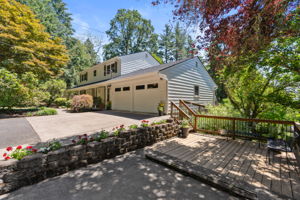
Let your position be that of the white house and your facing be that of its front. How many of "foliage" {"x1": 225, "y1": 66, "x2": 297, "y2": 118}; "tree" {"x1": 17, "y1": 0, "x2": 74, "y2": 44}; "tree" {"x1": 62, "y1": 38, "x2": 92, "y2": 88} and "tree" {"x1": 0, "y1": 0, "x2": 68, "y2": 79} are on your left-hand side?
1

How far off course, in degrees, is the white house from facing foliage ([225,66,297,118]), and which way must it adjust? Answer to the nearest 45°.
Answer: approximately 90° to its left

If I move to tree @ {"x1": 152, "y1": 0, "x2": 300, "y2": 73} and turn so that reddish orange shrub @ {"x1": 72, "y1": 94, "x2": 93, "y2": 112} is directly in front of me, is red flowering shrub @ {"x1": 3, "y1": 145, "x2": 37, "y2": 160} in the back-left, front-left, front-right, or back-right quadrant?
front-left

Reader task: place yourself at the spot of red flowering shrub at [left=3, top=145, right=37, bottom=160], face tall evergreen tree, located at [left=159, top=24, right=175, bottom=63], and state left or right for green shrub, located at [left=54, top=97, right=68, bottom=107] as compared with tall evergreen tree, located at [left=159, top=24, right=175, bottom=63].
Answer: left

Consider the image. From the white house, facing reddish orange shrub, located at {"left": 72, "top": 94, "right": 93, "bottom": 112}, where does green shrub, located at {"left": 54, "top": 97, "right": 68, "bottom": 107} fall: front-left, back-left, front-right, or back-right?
front-right

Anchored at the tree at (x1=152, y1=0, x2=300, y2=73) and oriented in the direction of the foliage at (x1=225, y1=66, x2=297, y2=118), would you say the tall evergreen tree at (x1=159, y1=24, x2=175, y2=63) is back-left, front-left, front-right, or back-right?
front-left

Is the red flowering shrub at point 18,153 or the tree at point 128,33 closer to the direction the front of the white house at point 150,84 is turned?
the red flowering shrub

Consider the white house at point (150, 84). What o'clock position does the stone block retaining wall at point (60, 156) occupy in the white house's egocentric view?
The stone block retaining wall is roughly at 11 o'clock from the white house.

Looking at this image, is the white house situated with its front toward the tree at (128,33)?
no

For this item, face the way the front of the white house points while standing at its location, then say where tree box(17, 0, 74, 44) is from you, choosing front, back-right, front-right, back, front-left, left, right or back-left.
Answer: right

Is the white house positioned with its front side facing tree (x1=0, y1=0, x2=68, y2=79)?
no

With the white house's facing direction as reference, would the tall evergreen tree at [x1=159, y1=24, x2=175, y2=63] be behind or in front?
behind

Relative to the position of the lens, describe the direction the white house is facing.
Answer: facing the viewer and to the left of the viewer

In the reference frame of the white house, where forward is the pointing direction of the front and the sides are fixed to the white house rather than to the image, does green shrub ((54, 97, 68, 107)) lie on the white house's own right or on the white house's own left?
on the white house's own right

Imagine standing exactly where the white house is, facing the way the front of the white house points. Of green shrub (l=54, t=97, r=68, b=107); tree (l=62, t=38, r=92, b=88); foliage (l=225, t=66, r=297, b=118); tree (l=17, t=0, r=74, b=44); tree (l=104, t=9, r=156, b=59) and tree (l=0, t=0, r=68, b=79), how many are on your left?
1
